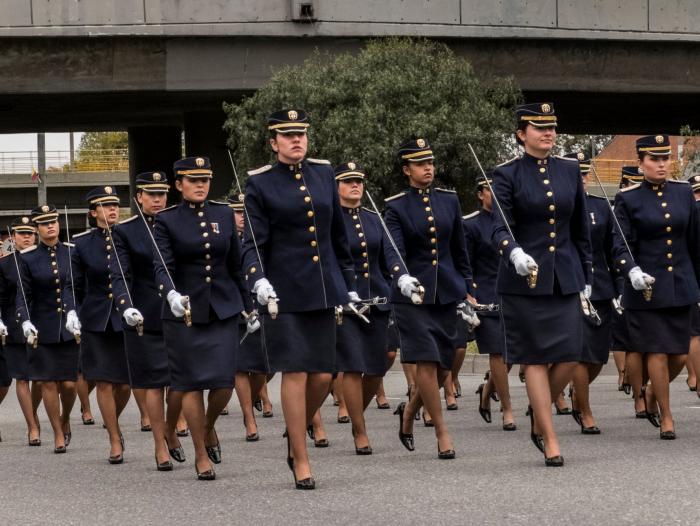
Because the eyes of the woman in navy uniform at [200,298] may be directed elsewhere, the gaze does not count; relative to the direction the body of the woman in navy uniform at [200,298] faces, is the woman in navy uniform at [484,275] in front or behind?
behind

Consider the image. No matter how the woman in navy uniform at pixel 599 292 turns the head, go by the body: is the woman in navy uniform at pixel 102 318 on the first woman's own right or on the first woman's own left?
on the first woman's own right

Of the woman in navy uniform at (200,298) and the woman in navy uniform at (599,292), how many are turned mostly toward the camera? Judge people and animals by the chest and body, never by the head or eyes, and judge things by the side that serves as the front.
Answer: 2

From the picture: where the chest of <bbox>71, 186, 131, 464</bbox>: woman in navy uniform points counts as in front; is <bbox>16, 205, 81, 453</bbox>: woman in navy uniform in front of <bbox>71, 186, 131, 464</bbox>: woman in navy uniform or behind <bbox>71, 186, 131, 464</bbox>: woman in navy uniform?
behind

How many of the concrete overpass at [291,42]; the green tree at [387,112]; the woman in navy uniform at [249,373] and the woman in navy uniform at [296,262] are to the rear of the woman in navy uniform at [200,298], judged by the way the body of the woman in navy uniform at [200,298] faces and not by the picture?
3
